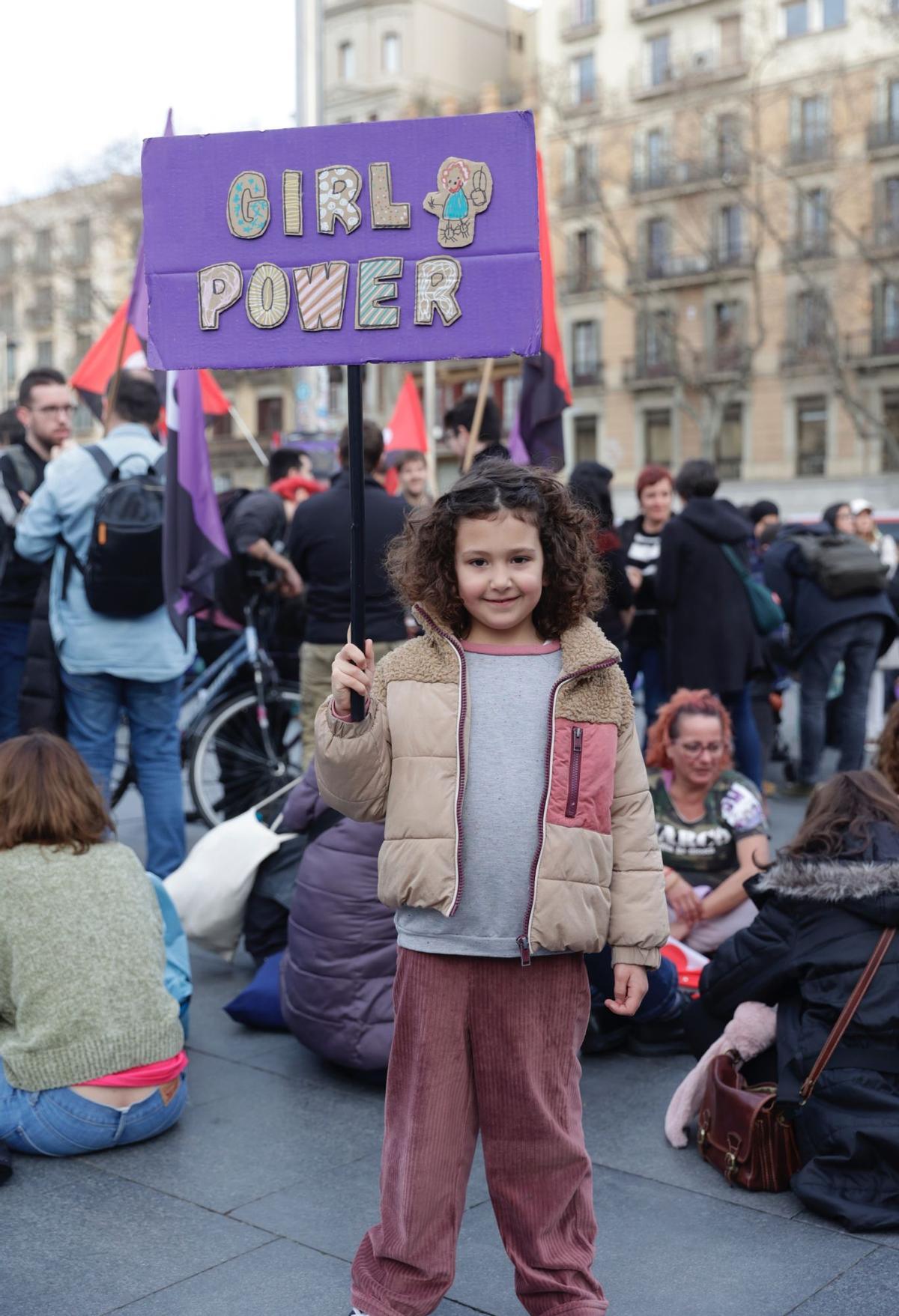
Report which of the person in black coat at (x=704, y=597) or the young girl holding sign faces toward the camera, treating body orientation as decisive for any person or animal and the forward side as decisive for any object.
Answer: the young girl holding sign

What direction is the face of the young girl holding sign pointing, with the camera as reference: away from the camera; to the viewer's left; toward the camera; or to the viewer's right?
toward the camera

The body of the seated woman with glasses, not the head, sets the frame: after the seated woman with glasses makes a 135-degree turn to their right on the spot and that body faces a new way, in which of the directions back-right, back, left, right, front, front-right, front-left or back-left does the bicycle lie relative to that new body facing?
front-left

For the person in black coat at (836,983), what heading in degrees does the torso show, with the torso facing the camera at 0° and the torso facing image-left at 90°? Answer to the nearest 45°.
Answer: approximately 180°

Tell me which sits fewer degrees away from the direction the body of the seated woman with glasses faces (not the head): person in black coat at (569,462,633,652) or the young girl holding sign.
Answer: the young girl holding sign

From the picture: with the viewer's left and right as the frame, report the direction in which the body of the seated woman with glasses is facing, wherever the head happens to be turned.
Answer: facing the viewer and to the left of the viewer

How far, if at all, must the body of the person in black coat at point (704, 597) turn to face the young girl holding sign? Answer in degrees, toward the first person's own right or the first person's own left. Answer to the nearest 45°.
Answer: approximately 135° to the first person's own left

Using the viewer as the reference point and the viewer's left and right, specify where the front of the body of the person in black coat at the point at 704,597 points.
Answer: facing away from the viewer and to the left of the viewer

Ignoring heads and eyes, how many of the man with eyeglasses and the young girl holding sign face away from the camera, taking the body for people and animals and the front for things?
0

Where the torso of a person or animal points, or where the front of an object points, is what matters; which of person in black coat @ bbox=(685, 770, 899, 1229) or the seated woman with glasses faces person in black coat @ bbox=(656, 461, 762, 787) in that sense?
person in black coat @ bbox=(685, 770, 899, 1229)

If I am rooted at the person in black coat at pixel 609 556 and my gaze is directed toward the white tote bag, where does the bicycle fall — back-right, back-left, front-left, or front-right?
front-right

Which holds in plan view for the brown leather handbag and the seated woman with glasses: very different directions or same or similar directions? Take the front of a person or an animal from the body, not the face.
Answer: same or similar directions

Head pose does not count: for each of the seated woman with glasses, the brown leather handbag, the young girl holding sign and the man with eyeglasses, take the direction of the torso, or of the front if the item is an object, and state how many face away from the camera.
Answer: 0

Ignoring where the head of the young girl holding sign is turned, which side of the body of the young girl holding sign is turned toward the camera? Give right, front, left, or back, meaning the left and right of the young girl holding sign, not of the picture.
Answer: front

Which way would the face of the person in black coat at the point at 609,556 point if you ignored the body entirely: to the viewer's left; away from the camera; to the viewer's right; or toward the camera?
away from the camera

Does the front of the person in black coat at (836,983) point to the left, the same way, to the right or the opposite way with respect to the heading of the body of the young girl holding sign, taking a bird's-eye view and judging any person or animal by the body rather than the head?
the opposite way

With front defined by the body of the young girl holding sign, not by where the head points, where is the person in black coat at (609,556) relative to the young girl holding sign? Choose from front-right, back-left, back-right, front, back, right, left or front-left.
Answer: back

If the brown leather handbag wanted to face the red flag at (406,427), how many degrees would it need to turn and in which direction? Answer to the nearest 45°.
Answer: approximately 135° to its right

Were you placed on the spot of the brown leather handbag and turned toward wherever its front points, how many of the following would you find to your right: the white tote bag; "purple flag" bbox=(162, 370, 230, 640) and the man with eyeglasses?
3
